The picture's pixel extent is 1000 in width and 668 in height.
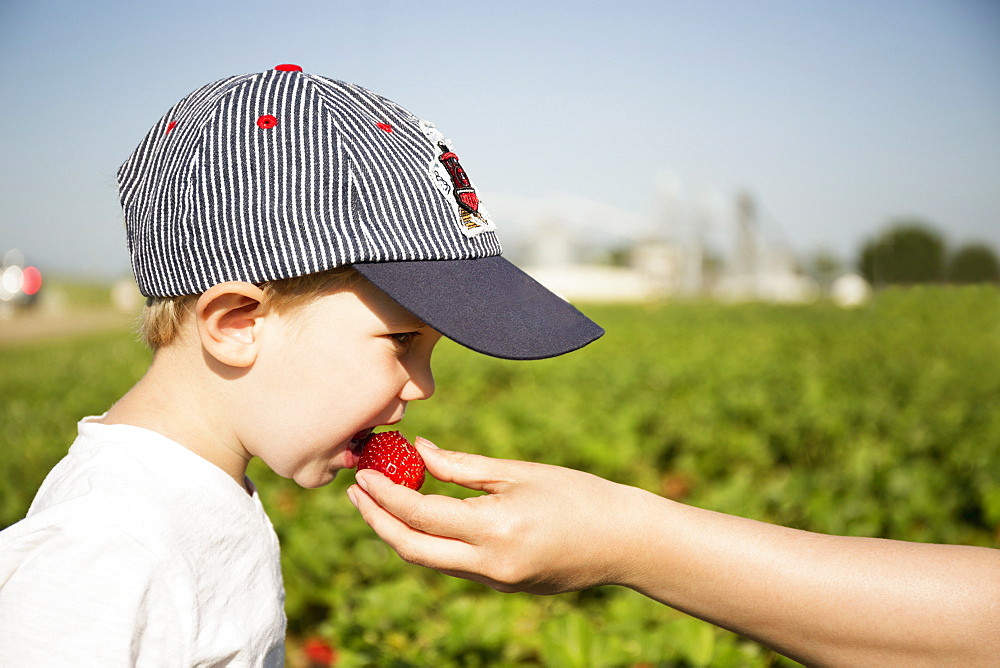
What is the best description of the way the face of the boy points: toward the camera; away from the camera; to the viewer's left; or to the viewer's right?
to the viewer's right

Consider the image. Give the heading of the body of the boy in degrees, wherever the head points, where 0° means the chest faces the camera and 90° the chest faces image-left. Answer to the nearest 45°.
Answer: approximately 270°
